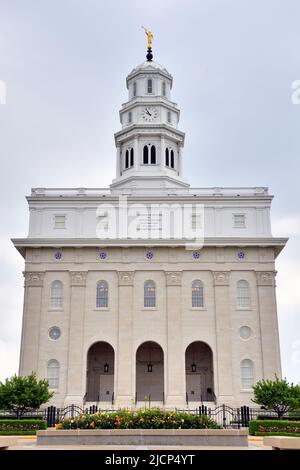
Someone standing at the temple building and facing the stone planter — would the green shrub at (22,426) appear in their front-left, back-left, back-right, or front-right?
front-right

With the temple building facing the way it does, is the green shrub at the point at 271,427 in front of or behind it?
in front

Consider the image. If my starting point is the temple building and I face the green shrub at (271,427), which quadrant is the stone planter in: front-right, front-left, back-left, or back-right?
front-right

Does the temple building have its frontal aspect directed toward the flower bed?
yes

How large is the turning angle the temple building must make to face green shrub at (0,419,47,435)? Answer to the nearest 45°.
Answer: approximately 45° to its right

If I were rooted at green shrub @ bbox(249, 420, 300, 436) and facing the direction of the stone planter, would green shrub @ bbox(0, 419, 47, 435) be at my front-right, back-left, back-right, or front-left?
front-right

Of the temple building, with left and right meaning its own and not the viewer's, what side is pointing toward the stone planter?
front

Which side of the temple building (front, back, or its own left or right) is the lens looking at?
front

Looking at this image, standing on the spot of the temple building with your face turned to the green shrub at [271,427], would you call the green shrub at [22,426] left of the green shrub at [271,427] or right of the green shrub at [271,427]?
right
